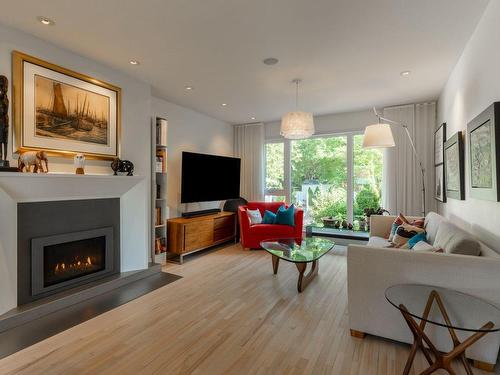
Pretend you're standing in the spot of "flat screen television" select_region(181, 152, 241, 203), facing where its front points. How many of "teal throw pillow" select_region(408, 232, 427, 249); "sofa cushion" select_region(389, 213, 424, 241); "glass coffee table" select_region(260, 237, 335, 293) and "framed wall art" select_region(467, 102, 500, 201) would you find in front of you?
4

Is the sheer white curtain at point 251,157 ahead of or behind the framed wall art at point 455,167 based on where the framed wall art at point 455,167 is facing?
ahead

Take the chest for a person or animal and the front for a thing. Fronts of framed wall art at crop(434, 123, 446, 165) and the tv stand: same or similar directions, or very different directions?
very different directions

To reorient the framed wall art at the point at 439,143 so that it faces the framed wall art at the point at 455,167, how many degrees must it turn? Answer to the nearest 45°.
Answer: approximately 90° to its left

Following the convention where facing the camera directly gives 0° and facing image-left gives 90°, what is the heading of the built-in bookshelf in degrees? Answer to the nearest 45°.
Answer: approximately 315°

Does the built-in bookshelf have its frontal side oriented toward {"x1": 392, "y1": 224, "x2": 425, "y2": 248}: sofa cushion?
yes

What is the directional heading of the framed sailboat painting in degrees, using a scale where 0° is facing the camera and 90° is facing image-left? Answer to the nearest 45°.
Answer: approximately 315°

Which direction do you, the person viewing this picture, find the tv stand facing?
facing the viewer and to the right of the viewer

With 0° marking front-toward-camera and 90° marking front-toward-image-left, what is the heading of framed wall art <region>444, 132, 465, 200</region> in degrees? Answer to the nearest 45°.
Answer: approximately 90°

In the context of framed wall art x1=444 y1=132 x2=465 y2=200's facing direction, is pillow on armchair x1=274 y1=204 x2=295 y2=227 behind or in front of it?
in front

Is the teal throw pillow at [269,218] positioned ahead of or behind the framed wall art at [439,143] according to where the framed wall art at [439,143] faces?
ahead

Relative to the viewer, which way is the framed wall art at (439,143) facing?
to the viewer's left

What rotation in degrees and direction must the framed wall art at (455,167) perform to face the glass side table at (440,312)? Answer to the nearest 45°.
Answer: approximately 90° to its left

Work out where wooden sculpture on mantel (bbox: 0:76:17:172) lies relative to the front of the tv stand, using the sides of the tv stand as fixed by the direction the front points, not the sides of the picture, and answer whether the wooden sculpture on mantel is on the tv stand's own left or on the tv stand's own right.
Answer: on the tv stand's own right

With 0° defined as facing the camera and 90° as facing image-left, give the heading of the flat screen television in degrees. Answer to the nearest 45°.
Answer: approximately 315°
